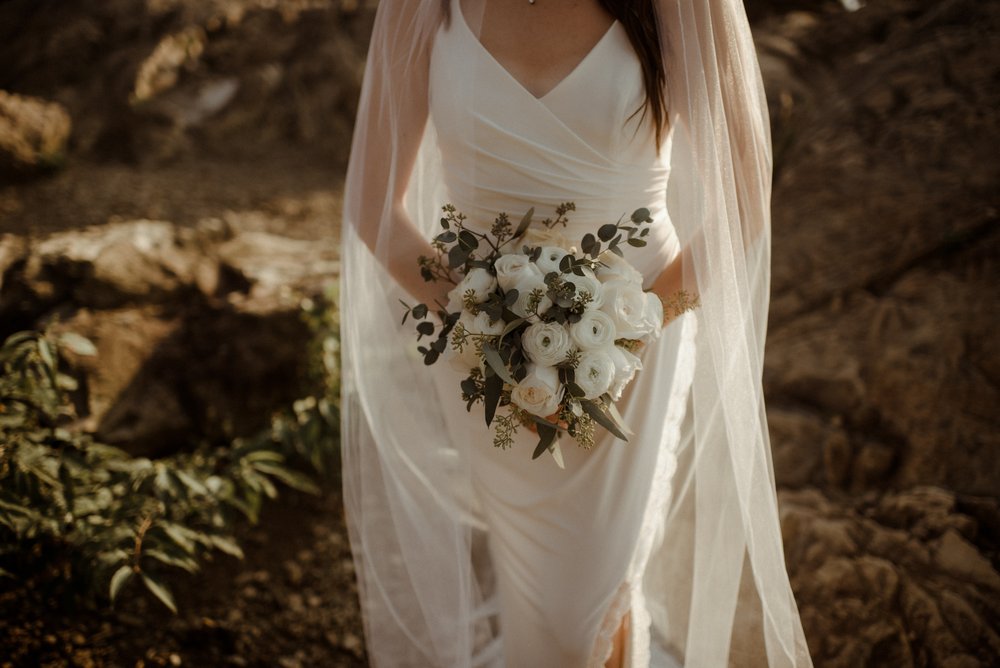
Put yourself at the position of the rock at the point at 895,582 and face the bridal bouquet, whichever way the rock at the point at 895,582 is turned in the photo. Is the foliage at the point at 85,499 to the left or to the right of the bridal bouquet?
right

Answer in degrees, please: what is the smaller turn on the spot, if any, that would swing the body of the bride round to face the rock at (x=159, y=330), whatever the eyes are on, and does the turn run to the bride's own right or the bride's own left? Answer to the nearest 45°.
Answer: approximately 135° to the bride's own right

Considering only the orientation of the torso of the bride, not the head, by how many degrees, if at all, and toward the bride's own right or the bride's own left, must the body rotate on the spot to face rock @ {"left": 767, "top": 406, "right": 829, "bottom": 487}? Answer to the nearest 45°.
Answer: approximately 135° to the bride's own left

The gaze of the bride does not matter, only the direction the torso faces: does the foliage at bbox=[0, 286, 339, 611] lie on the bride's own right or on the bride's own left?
on the bride's own right

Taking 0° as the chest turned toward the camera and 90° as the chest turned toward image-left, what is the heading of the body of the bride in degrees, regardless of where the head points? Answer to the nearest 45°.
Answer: approximately 0°
